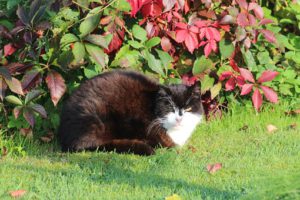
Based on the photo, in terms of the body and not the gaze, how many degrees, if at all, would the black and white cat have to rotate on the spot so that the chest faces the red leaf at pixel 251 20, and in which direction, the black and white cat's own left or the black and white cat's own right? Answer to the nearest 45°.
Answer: approximately 45° to the black and white cat's own left

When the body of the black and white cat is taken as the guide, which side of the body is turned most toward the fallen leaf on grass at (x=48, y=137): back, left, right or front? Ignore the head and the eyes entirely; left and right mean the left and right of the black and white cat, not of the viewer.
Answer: back

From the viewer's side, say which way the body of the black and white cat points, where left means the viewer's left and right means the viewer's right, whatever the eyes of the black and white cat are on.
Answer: facing to the right of the viewer

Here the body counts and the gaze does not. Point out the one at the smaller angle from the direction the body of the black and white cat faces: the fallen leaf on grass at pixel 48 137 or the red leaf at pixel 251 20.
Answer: the red leaf
